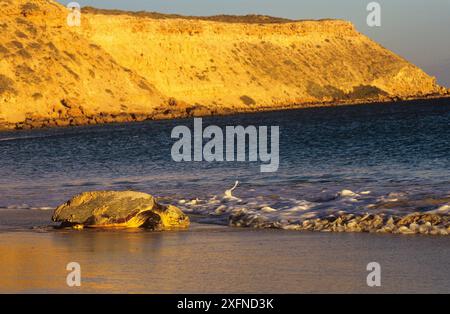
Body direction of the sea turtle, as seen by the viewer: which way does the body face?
to the viewer's right

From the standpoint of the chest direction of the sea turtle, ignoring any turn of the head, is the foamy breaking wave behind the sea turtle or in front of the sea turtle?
in front
